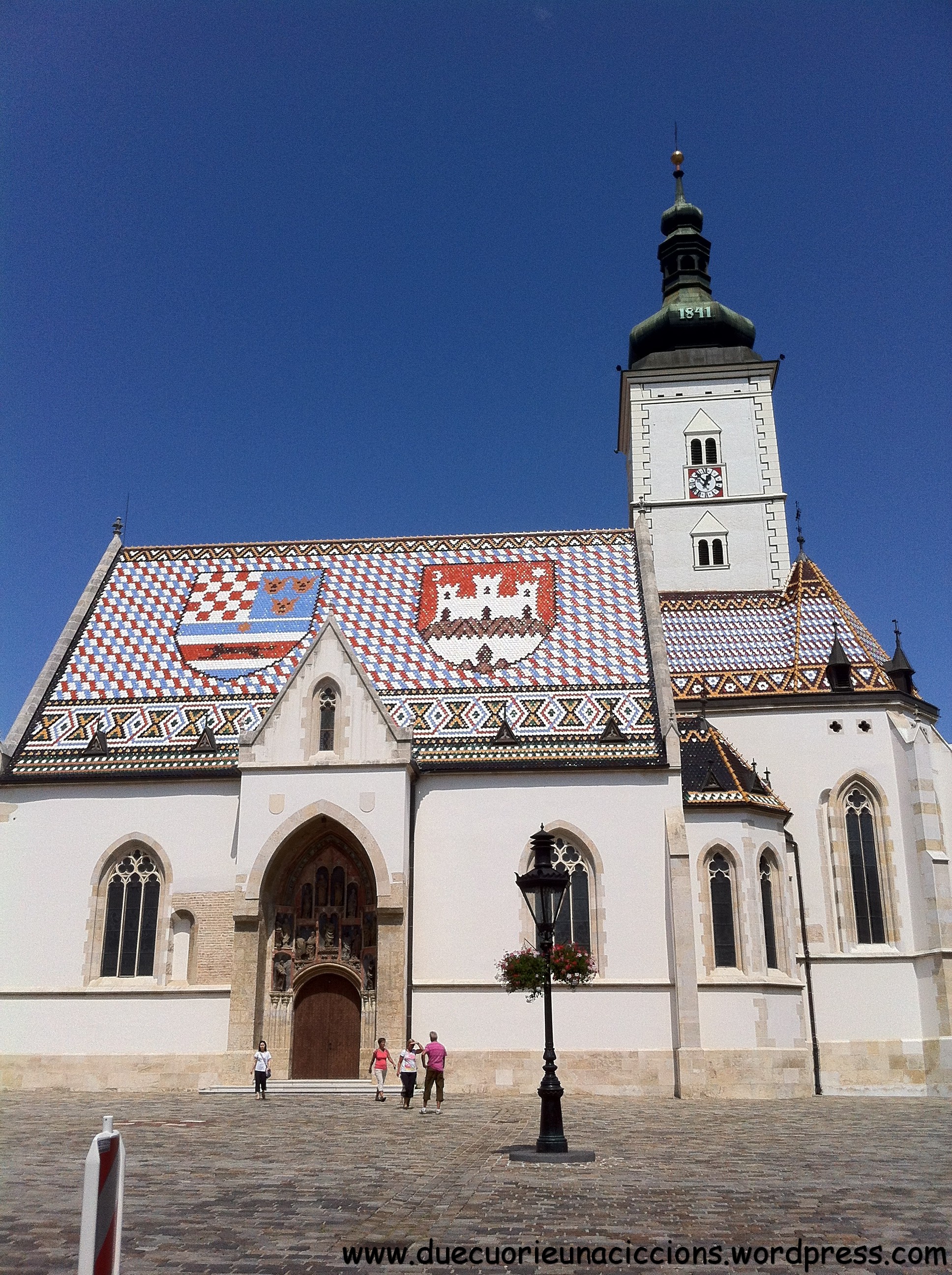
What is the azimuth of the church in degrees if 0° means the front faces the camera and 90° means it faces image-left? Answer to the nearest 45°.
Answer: approximately 0°

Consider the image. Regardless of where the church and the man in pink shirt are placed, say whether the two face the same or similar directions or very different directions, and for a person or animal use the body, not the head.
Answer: very different directions

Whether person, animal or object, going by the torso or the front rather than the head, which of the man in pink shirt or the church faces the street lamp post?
the church

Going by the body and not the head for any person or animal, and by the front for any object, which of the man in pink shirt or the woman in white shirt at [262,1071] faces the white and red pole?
the woman in white shirt

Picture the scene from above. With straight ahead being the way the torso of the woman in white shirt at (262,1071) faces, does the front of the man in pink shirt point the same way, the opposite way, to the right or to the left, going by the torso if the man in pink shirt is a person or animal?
the opposite way

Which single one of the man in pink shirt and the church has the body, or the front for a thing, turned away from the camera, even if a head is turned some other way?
the man in pink shirt

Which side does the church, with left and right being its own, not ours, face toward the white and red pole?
front

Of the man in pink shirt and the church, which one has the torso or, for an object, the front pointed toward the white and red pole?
the church

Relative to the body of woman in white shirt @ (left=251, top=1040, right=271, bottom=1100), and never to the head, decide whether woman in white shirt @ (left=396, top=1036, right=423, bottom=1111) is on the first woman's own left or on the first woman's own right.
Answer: on the first woman's own left

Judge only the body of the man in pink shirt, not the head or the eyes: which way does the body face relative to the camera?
away from the camera

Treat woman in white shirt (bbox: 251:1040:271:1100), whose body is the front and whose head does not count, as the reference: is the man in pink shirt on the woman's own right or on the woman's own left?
on the woman's own left
